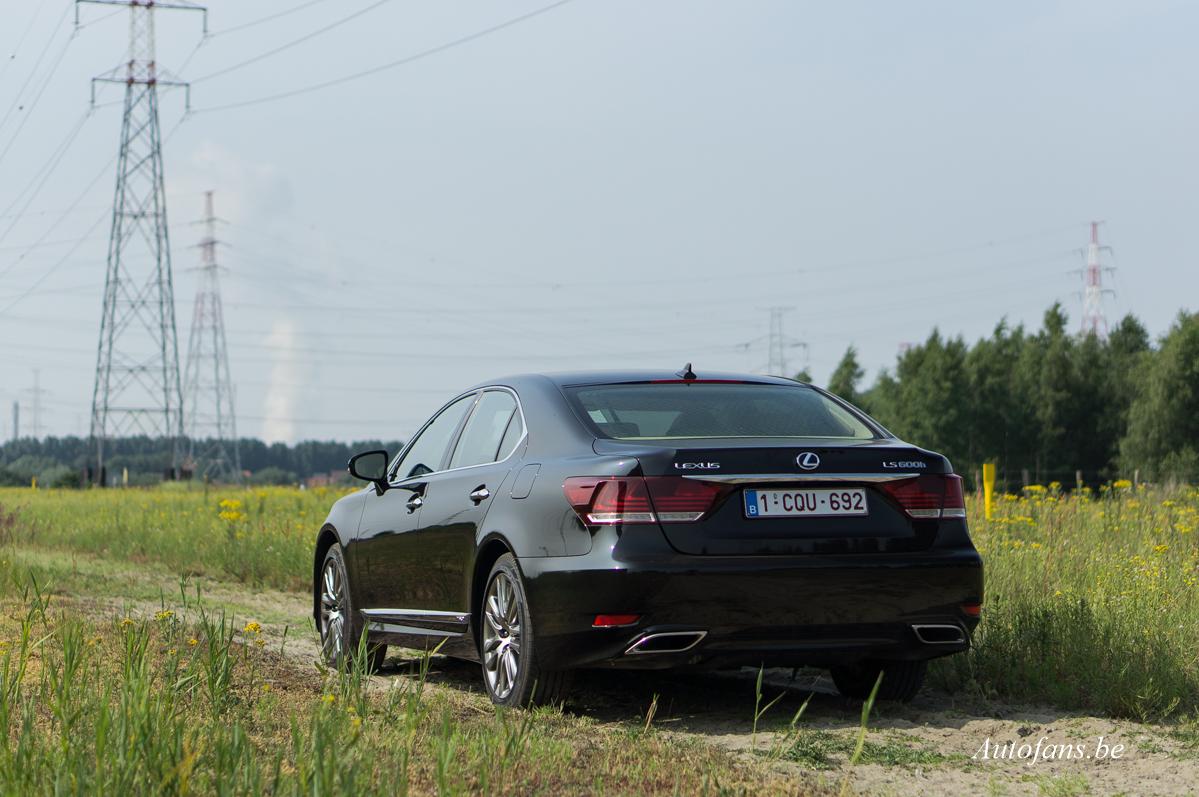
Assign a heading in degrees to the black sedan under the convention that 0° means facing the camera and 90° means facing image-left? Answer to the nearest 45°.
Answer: approximately 135°
